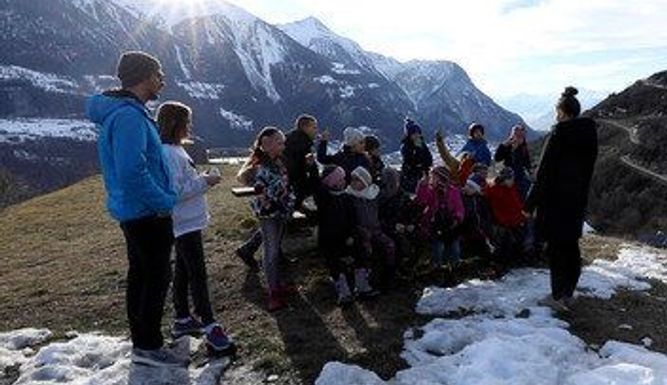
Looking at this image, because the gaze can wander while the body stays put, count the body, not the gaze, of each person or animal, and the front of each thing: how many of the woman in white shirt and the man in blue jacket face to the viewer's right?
2

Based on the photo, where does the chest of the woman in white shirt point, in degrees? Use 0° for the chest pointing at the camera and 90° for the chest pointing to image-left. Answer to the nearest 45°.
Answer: approximately 270°

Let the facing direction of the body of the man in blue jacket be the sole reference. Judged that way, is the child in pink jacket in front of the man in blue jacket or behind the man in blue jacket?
in front

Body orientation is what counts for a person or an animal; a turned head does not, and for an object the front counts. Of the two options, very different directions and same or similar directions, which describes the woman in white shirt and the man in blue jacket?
same or similar directions

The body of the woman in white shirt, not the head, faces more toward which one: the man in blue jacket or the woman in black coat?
the woman in black coat

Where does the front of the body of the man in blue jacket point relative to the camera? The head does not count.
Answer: to the viewer's right

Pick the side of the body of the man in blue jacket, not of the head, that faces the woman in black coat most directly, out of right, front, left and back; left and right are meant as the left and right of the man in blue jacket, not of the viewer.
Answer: front

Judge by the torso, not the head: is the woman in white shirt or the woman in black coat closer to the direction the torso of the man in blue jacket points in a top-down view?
the woman in black coat

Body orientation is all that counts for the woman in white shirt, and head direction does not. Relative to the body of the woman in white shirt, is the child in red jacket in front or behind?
in front

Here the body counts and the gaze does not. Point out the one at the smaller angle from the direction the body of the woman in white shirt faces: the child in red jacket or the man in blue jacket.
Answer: the child in red jacket
